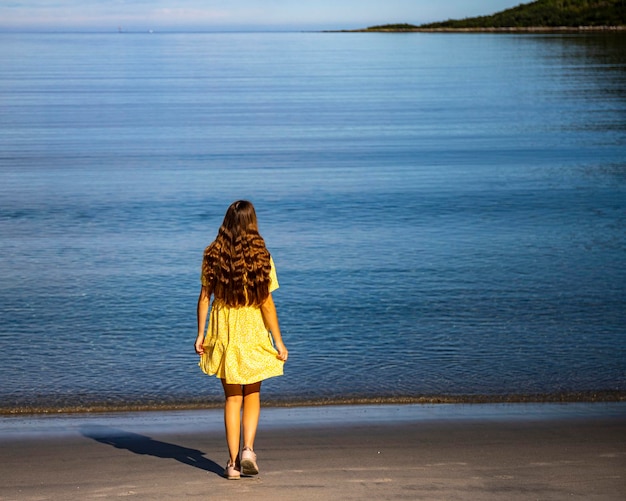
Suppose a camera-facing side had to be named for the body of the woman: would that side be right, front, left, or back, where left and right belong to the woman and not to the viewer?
back

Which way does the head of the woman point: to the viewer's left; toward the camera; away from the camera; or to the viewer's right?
away from the camera
